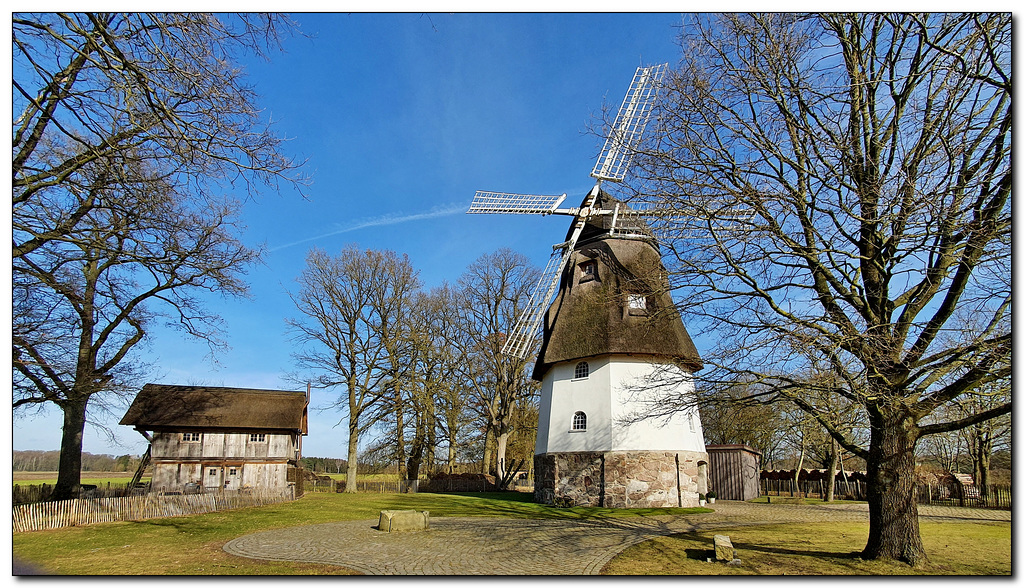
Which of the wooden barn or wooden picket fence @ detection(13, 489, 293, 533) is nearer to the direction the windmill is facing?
the wooden picket fence

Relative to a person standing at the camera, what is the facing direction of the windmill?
facing the viewer and to the left of the viewer

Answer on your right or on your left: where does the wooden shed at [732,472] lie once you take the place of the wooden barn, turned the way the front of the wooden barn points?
on your left

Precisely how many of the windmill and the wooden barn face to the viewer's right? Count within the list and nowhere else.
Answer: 0

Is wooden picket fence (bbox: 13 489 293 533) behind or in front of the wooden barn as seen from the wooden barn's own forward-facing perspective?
in front

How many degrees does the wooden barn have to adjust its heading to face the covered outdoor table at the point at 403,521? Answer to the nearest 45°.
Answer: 0° — it already faces it

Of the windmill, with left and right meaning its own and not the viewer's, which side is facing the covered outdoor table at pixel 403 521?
front

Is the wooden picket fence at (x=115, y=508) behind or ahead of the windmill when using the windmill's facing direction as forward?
ahead

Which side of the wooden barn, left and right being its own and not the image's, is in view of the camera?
front

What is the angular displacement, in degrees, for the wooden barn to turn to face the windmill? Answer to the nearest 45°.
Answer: approximately 45° to its left
